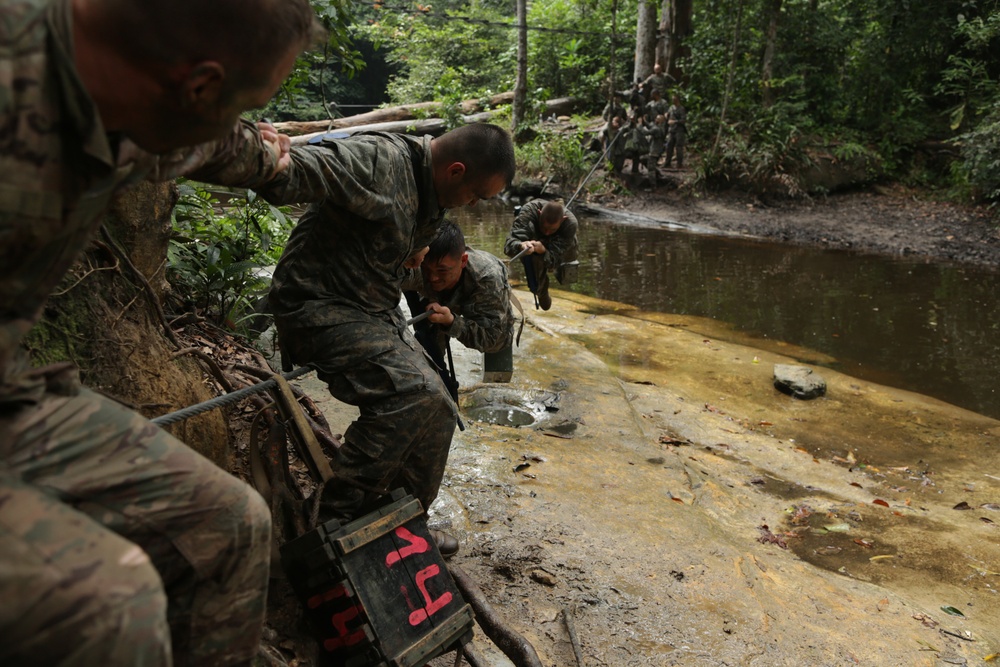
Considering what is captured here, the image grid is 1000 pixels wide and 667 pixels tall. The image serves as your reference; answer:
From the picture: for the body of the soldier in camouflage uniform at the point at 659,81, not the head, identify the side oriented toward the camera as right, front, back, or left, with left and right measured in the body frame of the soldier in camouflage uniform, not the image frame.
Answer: front

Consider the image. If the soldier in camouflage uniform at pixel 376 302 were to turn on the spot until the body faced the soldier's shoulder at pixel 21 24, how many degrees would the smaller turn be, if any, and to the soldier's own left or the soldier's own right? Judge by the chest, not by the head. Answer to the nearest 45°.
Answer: approximately 90° to the soldier's own right

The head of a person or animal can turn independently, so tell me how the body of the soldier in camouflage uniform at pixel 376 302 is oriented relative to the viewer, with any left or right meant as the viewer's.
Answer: facing to the right of the viewer

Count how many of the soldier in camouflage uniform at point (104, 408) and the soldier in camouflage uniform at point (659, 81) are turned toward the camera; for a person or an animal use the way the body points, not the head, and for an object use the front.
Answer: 1

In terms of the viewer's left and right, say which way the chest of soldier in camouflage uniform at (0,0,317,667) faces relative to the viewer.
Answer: facing to the right of the viewer

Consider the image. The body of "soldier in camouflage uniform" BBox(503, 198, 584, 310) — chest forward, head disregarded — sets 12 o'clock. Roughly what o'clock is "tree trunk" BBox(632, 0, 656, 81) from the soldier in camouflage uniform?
The tree trunk is roughly at 5 o'clock from the soldier in camouflage uniform.

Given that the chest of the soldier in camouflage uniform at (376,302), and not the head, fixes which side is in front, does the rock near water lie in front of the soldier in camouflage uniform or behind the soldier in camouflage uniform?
in front

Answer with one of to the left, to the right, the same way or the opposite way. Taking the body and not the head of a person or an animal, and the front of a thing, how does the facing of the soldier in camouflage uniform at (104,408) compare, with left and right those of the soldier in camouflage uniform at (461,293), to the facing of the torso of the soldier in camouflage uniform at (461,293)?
the opposite way

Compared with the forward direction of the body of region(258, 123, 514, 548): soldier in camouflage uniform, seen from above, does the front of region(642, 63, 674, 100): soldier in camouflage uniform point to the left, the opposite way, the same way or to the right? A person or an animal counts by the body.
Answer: to the right

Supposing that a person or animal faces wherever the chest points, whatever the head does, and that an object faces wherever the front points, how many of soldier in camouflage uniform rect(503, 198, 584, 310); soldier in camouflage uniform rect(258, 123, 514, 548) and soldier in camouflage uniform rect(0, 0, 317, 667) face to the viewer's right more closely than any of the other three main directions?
2

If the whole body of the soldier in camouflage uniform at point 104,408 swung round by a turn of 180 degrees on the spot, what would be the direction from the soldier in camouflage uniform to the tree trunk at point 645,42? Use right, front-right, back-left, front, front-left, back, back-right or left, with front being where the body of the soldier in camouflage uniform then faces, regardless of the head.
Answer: back-right

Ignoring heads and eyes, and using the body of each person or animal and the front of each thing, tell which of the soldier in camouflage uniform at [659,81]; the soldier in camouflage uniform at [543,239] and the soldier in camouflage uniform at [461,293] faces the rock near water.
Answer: the soldier in camouflage uniform at [659,81]

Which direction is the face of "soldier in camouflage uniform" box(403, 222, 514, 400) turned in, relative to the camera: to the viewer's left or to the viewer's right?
to the viewer's left

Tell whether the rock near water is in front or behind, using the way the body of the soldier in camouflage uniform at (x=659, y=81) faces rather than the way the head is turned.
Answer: in front

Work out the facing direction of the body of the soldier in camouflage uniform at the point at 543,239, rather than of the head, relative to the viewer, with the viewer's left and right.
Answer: facing the viewer and to the left of the viewer
